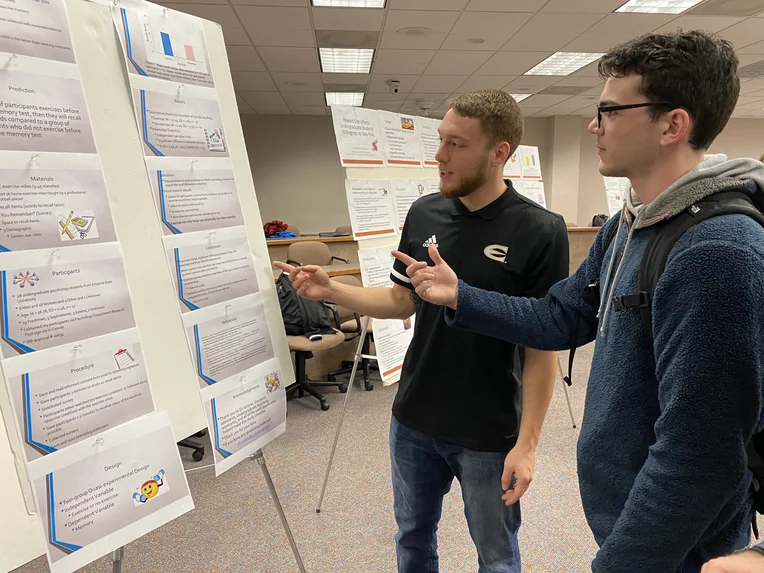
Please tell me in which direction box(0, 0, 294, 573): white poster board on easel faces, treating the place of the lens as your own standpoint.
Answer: facing the viewer and to the right of the viewer

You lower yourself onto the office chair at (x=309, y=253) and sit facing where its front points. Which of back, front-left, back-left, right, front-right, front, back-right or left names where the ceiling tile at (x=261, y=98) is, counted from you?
back-left

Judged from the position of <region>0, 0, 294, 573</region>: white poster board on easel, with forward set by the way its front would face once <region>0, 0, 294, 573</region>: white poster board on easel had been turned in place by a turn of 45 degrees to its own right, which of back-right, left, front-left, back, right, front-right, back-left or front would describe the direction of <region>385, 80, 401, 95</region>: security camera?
back-left

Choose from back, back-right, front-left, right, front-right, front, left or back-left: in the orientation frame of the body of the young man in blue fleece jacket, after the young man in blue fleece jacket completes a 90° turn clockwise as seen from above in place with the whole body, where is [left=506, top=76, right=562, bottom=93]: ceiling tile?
front

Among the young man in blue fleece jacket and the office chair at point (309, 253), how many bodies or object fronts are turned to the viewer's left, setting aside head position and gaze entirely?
1

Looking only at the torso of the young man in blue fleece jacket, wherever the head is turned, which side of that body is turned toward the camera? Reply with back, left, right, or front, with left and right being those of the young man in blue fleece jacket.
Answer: left

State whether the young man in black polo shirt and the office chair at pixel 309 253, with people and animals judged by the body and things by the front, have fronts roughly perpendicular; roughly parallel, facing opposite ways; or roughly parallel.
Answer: roughly perpendicular

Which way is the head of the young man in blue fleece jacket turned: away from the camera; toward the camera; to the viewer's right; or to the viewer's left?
to the viewer's left

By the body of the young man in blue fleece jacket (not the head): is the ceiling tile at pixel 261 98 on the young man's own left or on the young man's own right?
on the young man's own right

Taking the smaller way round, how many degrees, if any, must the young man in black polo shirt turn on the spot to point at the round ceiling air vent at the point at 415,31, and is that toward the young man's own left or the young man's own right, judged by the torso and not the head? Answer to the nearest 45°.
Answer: approximately 135° to the young man's own right

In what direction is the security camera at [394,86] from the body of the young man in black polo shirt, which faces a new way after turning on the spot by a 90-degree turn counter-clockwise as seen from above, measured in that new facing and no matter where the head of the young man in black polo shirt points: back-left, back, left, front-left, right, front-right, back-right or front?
back-left

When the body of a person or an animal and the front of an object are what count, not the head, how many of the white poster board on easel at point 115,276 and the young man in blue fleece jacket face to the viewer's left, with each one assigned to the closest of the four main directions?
1

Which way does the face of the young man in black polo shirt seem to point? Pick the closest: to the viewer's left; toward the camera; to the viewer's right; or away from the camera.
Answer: to the viewer's left

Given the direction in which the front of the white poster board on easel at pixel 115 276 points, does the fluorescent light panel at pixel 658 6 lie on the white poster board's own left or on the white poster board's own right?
on the white poster board's own left
